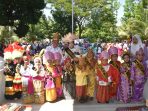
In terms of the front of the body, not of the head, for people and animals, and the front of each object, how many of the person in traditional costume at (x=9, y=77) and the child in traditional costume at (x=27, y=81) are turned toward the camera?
2

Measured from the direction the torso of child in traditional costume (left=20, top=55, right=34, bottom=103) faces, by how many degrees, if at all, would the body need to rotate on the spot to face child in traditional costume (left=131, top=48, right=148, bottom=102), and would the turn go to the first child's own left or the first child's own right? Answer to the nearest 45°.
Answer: approximately 90° to the first child's own left

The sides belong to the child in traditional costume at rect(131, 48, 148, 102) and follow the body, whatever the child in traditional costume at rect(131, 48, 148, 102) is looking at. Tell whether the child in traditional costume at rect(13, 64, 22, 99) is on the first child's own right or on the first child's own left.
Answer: on the first child's own right

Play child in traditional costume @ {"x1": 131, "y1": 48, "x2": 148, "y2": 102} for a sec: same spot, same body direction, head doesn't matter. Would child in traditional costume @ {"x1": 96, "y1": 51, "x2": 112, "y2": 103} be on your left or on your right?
on your right

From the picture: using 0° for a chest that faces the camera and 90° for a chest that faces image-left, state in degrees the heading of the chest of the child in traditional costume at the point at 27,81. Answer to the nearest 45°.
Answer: approximately 0°

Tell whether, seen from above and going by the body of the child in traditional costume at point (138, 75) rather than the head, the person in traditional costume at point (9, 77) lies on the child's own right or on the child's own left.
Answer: on the child's own right

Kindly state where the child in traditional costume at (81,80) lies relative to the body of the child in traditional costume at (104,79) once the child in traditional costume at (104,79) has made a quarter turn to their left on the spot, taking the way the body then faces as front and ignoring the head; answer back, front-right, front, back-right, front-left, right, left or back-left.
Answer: back

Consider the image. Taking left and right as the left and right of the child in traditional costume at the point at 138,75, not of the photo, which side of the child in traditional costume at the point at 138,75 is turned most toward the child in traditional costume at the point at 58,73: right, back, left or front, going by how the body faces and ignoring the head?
right

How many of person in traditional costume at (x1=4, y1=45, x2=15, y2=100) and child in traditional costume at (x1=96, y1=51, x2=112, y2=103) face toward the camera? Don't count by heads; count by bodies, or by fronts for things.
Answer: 2

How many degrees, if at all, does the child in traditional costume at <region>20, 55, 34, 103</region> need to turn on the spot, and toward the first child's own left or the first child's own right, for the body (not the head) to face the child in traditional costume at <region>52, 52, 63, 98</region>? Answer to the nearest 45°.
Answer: approximately 90° to the first child's own left

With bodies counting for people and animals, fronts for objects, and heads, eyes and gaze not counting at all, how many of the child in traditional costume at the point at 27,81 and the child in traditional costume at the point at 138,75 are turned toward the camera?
2
